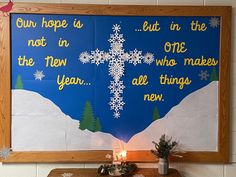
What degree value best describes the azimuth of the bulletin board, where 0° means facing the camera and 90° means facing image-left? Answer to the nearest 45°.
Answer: approximately 0°
